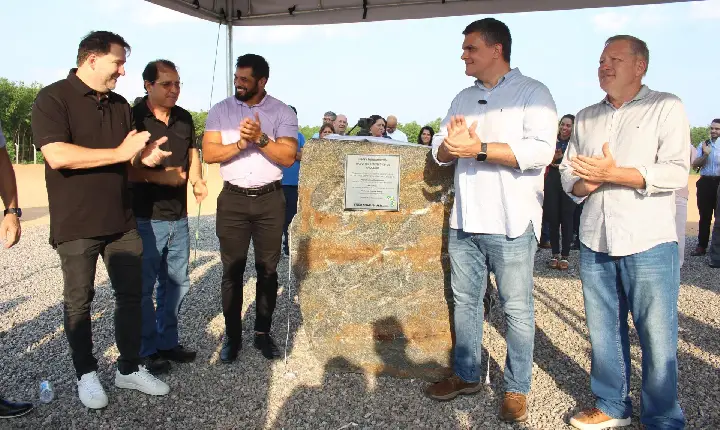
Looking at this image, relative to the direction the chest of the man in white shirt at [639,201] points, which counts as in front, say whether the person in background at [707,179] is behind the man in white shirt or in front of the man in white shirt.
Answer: behind

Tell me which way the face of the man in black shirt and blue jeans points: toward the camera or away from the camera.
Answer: toward the camera

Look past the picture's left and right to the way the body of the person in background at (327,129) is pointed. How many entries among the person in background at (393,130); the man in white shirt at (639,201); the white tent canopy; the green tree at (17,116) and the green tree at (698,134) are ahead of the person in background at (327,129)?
2

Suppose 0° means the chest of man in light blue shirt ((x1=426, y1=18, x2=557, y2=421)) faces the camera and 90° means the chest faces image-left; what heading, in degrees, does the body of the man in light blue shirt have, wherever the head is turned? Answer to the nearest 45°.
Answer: approximately 45°

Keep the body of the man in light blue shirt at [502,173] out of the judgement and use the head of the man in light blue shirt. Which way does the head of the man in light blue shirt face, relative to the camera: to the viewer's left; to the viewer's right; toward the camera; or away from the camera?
to the viewer's left

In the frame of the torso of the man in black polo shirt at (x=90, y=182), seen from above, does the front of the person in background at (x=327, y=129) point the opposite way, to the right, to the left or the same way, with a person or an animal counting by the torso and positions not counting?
to the right

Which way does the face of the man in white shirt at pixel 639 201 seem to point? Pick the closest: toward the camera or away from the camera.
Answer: toward the camera

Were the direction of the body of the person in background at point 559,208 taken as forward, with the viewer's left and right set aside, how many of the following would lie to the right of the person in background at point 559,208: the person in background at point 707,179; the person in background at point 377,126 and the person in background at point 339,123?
2

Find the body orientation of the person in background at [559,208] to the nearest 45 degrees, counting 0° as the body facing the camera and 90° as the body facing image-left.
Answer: approximately 0°

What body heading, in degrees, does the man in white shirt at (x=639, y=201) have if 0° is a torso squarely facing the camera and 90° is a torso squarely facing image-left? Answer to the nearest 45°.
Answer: approximately 45°

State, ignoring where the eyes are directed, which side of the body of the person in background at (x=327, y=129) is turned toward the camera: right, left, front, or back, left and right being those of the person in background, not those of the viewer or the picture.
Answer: front

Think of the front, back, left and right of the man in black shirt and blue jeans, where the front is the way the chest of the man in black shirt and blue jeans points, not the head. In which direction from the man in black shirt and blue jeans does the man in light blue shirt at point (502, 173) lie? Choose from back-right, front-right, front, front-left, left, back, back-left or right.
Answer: front
